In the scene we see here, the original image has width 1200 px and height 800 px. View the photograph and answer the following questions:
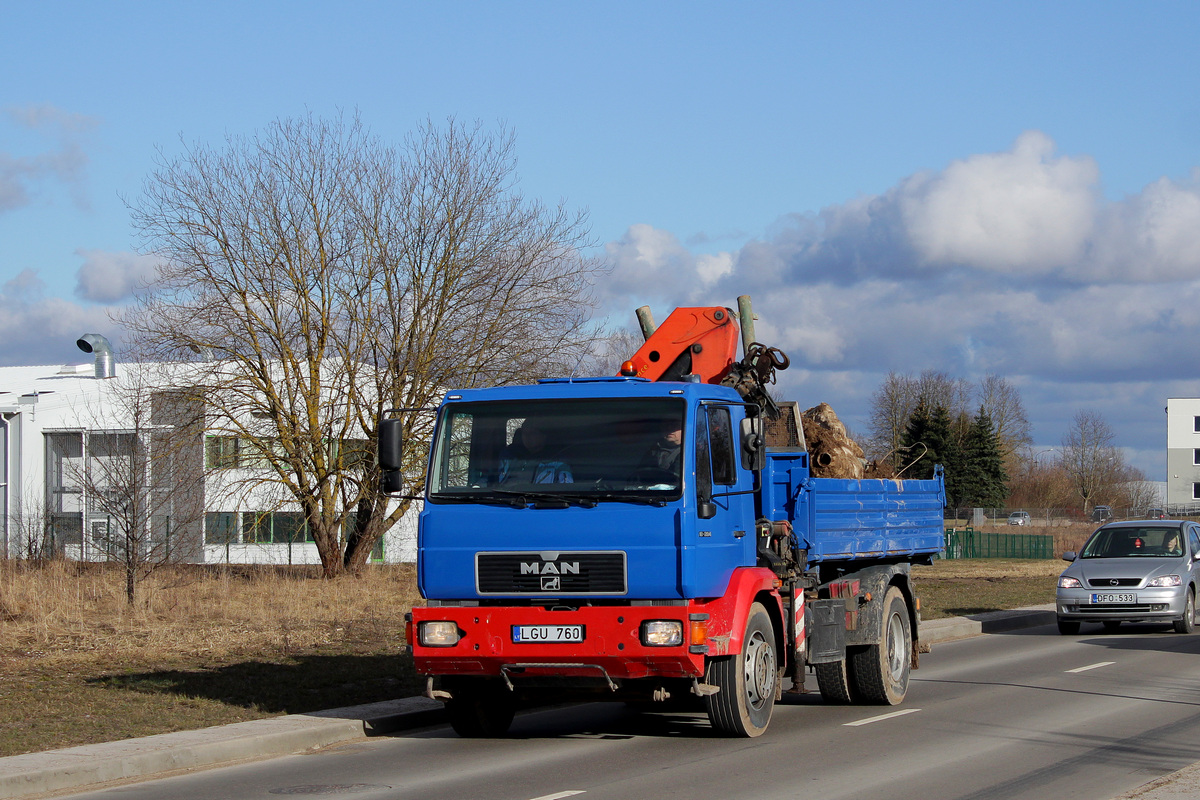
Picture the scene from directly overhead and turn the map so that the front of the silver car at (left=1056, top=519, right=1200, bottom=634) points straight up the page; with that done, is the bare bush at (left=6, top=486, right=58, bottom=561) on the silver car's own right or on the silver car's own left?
on the silver car's own right

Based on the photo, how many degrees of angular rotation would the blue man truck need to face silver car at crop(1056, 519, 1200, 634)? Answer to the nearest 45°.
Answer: approximately 180°

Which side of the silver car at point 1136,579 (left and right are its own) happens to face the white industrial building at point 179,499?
right

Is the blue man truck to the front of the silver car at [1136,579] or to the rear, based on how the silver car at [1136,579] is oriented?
to the front

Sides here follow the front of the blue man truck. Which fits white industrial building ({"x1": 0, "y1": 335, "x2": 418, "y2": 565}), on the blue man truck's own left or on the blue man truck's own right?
on the blue man truck's own right

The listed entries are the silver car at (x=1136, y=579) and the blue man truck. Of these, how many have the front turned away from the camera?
0

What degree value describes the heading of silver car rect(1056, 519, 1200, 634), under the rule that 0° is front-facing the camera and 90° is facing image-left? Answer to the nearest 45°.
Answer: approximately 0°
